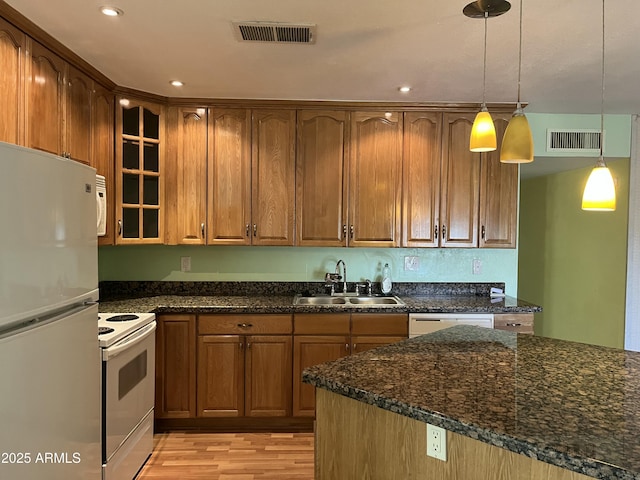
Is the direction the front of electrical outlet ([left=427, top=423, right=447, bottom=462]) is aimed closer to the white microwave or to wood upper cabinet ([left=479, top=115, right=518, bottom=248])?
the white microwave

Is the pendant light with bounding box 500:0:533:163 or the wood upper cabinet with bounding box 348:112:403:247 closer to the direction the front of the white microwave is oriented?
the pendant light

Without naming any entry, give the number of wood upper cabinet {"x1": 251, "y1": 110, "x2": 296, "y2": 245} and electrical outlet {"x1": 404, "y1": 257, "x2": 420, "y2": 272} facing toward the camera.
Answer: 2

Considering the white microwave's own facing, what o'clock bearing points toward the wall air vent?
The wall air vent is roughly at 11 o'clock from the white microwave.

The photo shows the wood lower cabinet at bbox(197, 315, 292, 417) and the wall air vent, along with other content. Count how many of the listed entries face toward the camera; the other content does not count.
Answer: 2

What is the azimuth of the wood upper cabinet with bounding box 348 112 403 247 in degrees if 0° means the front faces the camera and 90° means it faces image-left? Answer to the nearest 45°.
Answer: approximately 0°

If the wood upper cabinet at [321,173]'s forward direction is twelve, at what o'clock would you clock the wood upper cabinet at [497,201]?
the wood upper cabinet at [497,201] is roughly at 9 o'clock from the wood upper cabinet at [321,173].

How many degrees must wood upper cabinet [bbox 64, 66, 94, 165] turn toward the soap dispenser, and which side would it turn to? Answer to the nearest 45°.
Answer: approximately 45° to its left
